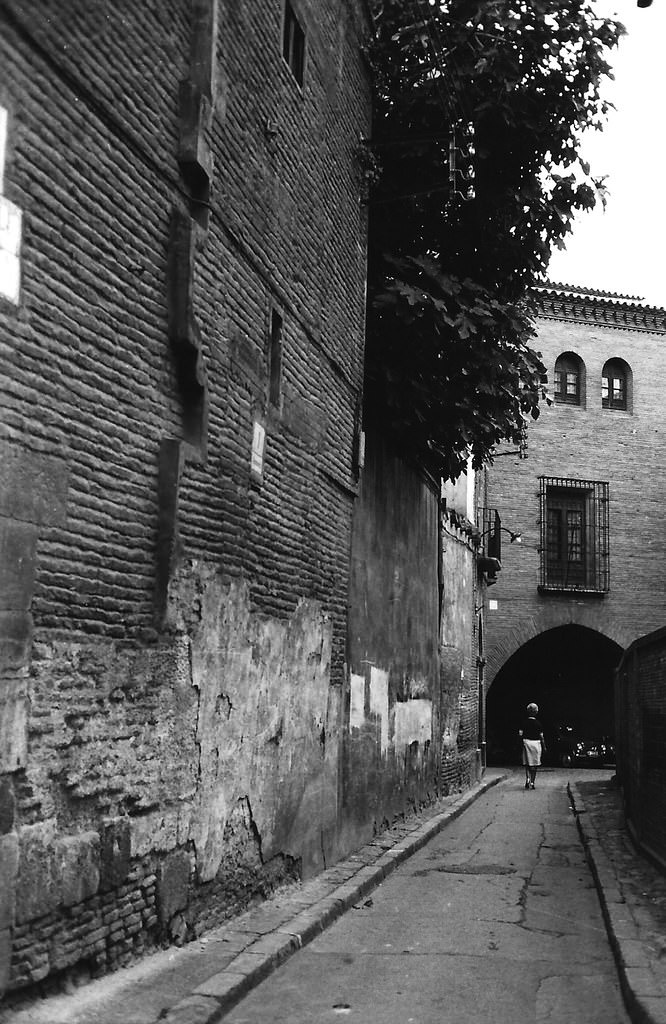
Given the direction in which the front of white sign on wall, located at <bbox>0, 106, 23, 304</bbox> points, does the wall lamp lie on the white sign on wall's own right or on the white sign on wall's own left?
on the white sign on wall's own left

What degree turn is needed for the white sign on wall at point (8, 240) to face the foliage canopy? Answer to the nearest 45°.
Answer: approximately 90° to its left

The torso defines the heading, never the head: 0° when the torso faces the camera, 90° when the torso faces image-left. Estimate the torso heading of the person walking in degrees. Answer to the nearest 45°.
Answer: approximately 180°

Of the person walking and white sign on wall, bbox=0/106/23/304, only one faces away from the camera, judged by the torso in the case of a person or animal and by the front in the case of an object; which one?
the person walking

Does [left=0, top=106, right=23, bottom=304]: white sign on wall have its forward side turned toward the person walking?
no

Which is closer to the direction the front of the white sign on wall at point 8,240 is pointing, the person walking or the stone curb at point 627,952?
the stone curb

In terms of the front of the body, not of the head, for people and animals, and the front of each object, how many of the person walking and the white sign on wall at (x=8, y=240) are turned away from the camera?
1

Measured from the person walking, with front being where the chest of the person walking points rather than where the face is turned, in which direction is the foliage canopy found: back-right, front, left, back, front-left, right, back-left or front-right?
back

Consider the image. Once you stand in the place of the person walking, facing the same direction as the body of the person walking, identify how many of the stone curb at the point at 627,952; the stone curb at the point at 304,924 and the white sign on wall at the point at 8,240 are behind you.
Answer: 3

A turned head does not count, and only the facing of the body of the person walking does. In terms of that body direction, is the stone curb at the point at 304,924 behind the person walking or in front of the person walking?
behind

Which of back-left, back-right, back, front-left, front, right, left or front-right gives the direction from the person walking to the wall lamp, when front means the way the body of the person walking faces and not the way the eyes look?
front

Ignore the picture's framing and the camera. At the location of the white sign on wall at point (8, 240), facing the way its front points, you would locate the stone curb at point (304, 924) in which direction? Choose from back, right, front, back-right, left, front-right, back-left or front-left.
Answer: left

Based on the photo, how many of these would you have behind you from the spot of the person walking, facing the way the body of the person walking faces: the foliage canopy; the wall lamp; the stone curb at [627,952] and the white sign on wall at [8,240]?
3

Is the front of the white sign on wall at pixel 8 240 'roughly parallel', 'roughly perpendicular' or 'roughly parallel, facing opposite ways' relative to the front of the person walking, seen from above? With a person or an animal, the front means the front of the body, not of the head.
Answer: roughly perpendicular

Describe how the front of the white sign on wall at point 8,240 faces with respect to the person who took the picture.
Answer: facing the viewer and to the right of the viewer

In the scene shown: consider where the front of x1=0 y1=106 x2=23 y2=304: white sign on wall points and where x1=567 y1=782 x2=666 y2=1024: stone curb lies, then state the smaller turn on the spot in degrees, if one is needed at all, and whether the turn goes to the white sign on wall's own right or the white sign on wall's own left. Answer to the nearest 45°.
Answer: approximately 45° to the white sign on wall's own left

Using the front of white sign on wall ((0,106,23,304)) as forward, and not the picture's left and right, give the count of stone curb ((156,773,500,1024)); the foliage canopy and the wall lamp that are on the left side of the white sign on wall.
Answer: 3
